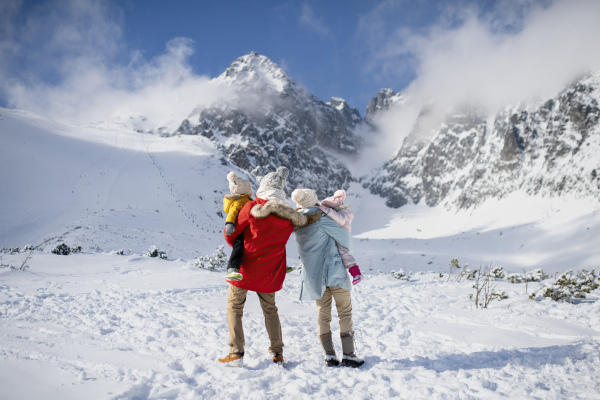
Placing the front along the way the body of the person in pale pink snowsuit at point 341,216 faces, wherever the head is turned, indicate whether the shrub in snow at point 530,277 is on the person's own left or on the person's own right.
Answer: on the person's own right

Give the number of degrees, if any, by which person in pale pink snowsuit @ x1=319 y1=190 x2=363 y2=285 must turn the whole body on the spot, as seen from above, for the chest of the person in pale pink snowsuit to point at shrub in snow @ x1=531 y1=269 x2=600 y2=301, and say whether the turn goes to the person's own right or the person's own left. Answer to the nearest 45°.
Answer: approximately 135° to the person's own right

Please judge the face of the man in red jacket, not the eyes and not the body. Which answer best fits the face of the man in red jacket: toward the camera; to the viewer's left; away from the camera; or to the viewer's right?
away from the camera

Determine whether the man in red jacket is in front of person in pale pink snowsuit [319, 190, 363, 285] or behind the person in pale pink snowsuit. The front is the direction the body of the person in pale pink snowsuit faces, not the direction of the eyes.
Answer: in front

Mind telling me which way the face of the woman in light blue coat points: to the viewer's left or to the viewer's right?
to the viewer's left
